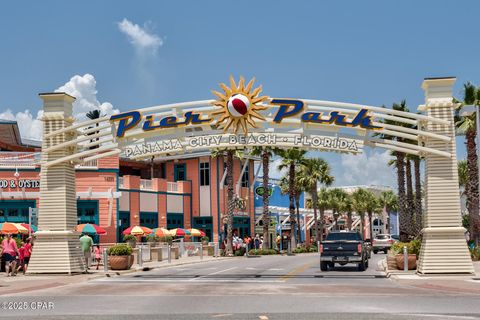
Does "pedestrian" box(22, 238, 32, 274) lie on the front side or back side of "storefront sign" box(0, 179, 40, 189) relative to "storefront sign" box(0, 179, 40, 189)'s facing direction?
on the front side

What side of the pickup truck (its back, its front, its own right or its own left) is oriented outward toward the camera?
back

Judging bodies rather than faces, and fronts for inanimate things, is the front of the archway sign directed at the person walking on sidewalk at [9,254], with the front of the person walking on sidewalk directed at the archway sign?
no

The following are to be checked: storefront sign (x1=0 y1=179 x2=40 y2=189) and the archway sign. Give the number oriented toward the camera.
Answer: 2

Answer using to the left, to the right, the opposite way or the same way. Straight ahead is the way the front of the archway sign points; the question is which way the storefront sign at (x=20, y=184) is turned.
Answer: the same way

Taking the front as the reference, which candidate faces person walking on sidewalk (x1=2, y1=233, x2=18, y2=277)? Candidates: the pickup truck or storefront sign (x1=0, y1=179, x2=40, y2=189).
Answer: the storefront sign

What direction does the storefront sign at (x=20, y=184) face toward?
toward the camera

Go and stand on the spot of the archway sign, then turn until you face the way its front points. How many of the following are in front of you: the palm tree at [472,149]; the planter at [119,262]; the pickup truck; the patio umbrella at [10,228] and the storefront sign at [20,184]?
0

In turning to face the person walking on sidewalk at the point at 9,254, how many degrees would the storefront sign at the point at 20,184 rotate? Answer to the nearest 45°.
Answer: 0° — it already faces them

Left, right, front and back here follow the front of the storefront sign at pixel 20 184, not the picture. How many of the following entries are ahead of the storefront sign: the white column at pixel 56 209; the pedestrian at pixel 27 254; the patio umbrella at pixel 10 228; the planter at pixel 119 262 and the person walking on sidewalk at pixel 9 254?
5

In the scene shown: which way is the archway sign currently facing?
toward the camera
